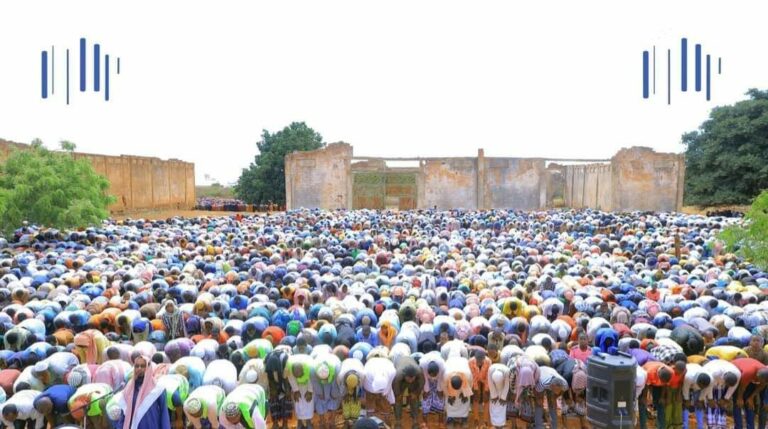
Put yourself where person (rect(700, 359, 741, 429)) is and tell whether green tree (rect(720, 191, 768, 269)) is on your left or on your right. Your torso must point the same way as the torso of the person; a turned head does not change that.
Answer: on your left

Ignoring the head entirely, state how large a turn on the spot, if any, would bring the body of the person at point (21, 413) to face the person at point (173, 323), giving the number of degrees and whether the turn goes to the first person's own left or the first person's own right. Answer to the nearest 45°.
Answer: approximately 180°

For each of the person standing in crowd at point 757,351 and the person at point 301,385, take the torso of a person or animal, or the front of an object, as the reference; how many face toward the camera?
2

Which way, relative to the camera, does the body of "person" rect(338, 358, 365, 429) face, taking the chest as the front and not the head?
toward the camera

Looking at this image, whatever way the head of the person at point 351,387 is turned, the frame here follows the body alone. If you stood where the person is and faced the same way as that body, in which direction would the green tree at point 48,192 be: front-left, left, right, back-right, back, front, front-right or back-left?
back-right

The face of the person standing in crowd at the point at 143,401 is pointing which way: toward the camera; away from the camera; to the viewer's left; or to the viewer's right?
toward the camera

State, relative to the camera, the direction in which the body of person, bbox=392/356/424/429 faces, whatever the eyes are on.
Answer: toward the camera

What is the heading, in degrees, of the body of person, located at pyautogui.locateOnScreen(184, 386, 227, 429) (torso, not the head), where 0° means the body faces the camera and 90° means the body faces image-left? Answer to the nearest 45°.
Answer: approximately 45°

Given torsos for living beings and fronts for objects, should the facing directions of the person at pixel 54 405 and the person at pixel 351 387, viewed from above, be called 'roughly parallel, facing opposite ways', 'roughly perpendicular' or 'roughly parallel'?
roughly parallel

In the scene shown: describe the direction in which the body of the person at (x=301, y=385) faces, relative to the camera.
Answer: toward the camera

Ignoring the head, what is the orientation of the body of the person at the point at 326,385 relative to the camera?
toward the camera

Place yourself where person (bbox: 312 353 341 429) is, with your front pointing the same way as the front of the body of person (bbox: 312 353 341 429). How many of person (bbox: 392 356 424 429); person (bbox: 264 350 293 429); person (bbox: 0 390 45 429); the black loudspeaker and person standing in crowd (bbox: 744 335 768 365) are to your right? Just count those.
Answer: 2

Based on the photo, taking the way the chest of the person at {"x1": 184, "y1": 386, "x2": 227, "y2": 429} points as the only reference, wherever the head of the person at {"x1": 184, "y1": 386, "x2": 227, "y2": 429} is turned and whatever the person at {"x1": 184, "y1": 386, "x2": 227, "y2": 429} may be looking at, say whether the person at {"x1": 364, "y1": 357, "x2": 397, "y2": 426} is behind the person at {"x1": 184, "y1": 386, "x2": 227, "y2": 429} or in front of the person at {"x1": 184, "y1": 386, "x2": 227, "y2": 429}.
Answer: behind
